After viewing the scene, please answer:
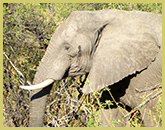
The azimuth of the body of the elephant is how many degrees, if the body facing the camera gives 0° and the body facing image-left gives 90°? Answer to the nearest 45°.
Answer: approximately 90°
